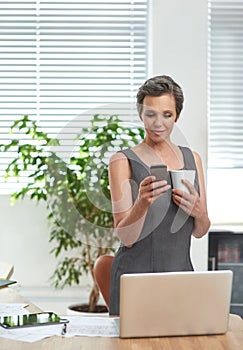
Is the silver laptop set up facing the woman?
yes

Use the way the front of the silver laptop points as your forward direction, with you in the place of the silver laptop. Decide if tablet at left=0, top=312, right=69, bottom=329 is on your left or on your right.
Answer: on your left

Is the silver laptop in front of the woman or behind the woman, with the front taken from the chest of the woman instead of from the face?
in front

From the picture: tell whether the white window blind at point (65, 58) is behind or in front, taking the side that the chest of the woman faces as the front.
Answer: behind

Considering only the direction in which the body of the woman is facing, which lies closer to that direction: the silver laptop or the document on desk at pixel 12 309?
the silver laptop

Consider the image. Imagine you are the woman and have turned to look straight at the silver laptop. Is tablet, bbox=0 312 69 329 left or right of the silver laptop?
right

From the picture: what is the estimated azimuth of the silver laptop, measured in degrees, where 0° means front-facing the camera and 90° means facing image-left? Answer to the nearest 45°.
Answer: approximately 180°

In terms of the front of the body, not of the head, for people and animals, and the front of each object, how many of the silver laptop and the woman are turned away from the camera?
1

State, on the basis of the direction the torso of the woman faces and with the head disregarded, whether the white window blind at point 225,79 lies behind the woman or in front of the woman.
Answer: behind

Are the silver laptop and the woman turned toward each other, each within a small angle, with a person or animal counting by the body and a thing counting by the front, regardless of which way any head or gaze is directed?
yes

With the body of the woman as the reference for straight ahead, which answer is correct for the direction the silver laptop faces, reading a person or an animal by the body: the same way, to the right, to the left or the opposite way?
the opposite way
